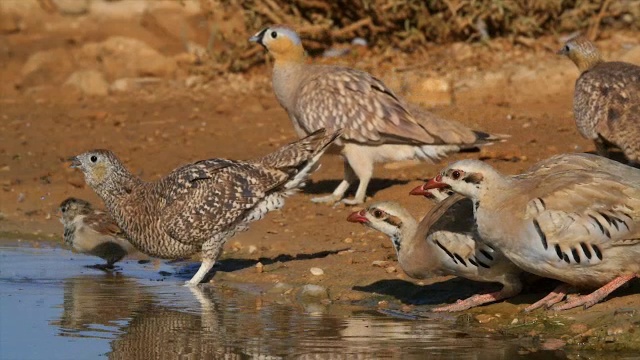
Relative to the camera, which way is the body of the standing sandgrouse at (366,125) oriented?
to the viewer's left

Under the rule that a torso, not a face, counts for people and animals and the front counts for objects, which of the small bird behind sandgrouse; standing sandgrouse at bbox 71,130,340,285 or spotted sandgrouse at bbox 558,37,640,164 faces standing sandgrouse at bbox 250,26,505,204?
the spotted sandgrouse

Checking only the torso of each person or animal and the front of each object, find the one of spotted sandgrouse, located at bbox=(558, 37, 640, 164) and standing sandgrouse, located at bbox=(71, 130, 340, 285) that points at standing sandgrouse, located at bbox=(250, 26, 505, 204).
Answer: the spotted sandgrouse

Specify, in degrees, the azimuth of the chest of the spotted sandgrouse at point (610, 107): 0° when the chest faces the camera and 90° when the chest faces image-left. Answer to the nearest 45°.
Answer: approximately 90°

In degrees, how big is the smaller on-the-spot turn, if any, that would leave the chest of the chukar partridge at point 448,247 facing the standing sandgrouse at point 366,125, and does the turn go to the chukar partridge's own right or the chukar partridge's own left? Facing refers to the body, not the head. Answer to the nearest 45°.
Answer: approximately 90° to the chukar partridge's own right

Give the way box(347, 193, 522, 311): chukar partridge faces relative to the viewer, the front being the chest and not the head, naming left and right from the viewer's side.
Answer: facing to the left of the viewer

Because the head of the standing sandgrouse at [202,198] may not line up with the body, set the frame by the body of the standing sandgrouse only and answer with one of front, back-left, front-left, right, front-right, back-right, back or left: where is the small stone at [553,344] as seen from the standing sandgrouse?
back-left

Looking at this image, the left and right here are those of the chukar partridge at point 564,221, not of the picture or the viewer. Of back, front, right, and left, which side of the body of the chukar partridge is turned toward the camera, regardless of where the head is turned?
left

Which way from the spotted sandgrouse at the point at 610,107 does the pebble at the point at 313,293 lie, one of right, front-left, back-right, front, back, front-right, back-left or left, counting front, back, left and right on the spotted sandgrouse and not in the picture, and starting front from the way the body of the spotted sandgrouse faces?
front-left

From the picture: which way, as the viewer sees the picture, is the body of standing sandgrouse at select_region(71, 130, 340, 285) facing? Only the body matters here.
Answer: to the viewer's left

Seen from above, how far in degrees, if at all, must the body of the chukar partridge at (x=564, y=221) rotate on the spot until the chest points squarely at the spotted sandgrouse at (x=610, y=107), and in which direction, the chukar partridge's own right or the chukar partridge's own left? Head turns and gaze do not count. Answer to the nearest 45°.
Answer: approximately 90° to the chukar partridge's own right

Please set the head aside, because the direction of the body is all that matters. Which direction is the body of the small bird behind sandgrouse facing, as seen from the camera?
to the viewer's left
